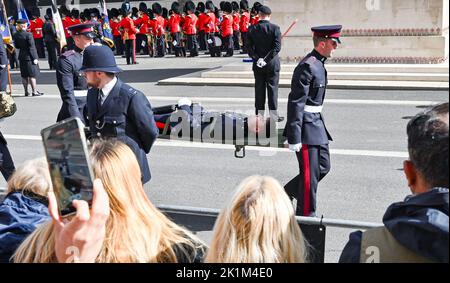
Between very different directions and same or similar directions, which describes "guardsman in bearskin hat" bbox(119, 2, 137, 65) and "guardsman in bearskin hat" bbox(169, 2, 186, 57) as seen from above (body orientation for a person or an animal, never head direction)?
same or similar directions

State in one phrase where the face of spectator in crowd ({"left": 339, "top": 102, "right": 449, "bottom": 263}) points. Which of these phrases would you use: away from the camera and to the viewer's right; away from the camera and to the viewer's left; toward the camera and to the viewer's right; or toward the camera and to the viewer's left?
away from the camera and to the viewer's left

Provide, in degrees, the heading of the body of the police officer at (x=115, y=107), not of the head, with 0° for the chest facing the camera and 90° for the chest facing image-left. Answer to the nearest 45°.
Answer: approximately 45°

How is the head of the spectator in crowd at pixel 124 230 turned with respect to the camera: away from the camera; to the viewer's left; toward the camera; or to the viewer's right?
away from the camera

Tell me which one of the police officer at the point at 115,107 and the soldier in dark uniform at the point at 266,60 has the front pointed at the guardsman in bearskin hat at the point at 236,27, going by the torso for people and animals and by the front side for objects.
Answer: the soldier in dark uniform

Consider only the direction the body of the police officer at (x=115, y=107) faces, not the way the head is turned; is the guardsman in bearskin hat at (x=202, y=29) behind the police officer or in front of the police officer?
behind

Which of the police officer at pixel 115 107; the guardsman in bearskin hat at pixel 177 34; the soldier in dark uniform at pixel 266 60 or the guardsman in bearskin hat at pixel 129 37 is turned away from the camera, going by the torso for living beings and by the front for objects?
the soldier in dark uniform

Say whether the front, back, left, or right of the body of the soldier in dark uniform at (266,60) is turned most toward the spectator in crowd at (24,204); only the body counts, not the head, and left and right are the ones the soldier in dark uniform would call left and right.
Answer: back

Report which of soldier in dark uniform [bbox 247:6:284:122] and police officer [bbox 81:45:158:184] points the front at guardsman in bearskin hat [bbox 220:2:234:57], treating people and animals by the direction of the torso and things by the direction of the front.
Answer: the soldier in dark uniform

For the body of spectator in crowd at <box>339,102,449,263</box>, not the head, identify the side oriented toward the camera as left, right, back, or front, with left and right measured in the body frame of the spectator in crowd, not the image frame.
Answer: back
